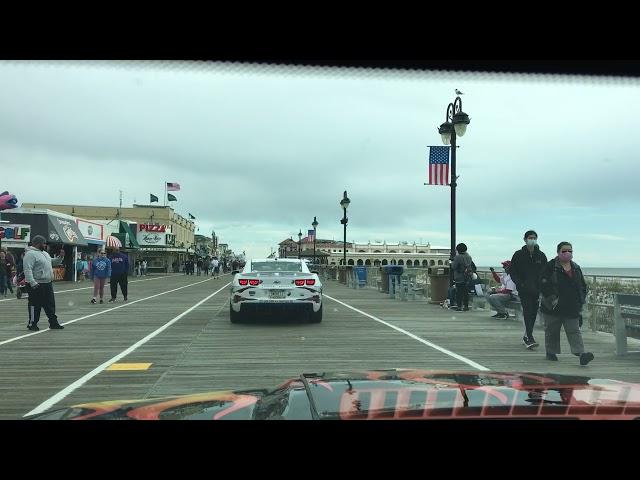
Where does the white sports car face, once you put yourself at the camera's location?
facing away from the viewer

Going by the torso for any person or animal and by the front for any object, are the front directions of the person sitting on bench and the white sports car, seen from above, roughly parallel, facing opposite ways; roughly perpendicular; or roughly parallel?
roughly perpendicular

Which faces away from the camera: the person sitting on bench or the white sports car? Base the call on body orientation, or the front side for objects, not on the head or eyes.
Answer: the white sports car

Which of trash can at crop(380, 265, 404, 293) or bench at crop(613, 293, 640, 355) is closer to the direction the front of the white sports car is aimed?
the trash can

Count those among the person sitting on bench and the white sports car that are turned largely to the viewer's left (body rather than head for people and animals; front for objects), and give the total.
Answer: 1

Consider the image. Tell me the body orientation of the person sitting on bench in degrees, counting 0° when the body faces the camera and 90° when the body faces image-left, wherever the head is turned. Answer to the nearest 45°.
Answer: approximately 90°

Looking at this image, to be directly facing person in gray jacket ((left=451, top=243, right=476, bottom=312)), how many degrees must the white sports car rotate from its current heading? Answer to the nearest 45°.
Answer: approximately 45° to its right

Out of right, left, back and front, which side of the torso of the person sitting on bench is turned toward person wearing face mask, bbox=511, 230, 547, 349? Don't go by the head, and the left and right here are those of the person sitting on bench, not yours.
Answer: left

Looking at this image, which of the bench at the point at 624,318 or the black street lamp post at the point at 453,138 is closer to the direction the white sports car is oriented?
the black street lamp post

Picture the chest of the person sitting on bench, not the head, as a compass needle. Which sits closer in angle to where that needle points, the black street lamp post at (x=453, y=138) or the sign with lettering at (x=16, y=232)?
the sign with lettering

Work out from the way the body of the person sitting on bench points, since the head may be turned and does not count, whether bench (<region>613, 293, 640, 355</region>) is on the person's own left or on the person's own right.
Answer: on the person's own left
